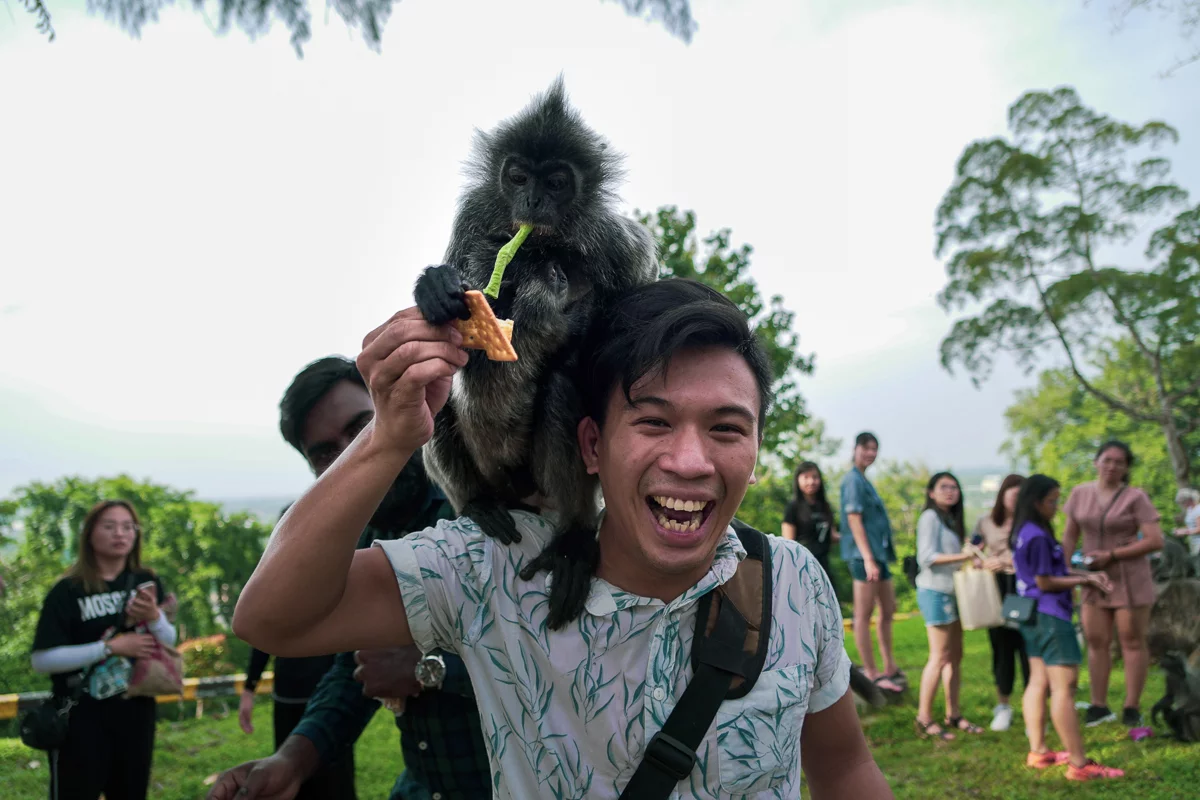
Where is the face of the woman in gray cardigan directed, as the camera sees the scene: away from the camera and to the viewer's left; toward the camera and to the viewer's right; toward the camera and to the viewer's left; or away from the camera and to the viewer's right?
toward the camera and to the viewer's right

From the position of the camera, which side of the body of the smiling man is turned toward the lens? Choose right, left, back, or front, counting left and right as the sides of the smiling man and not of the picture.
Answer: front

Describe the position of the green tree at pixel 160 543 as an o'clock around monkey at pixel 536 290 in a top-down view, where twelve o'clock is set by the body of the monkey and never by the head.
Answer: The green tree is roughly at 5 o'clock from the monkey.

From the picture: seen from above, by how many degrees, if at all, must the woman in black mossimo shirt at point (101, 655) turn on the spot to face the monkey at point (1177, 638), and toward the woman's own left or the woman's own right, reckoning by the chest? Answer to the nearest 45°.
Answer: approximately 45° to the woman's own left

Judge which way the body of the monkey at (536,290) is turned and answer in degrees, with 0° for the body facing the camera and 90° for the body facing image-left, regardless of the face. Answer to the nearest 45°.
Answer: approximately 0°

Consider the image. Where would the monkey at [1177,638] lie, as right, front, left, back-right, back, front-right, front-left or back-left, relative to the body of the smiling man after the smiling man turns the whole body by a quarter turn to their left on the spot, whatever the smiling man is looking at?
front-left

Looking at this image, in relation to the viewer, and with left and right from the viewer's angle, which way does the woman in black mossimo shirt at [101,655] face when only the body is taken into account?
facing the viewer and to the right of the viewer

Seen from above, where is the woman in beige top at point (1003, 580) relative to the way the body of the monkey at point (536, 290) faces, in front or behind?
behind

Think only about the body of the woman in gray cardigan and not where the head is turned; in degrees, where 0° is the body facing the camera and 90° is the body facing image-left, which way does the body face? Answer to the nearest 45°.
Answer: approximately 315°

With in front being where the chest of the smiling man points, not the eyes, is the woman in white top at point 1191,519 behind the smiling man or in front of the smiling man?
behind
